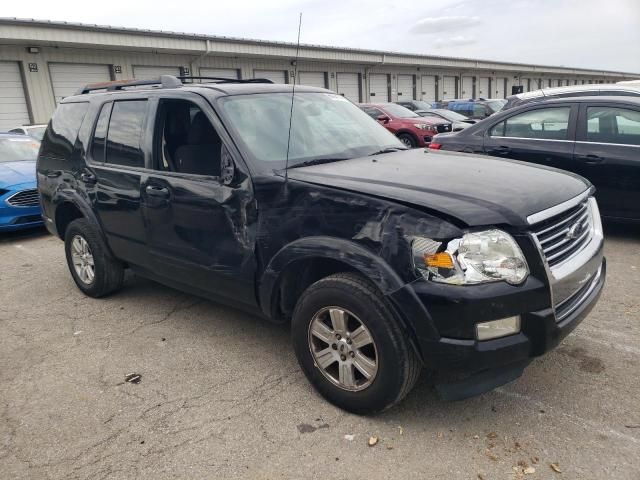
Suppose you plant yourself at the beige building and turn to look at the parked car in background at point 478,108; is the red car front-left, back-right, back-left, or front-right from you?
front-right

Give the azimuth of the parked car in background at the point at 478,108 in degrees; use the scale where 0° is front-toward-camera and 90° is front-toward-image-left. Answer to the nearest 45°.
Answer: approximately 315°

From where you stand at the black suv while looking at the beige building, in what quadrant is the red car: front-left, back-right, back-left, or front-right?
front-right

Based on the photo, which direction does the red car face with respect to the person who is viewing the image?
facing the viewer and to the right of the viewer

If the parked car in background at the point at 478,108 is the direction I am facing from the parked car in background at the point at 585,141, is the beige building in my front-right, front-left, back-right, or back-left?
front-left

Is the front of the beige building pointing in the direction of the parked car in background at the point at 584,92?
yes

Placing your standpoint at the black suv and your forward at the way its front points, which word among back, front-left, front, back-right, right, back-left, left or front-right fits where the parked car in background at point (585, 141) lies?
left

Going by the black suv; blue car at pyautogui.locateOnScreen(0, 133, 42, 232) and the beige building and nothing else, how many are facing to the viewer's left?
0

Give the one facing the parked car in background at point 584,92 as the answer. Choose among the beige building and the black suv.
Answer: the beige building

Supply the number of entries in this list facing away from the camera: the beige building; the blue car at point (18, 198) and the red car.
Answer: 0
